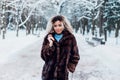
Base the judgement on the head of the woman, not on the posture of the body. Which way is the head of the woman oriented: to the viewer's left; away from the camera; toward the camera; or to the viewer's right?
toward the camera

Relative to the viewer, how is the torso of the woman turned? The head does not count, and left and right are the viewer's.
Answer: facing the viewer
